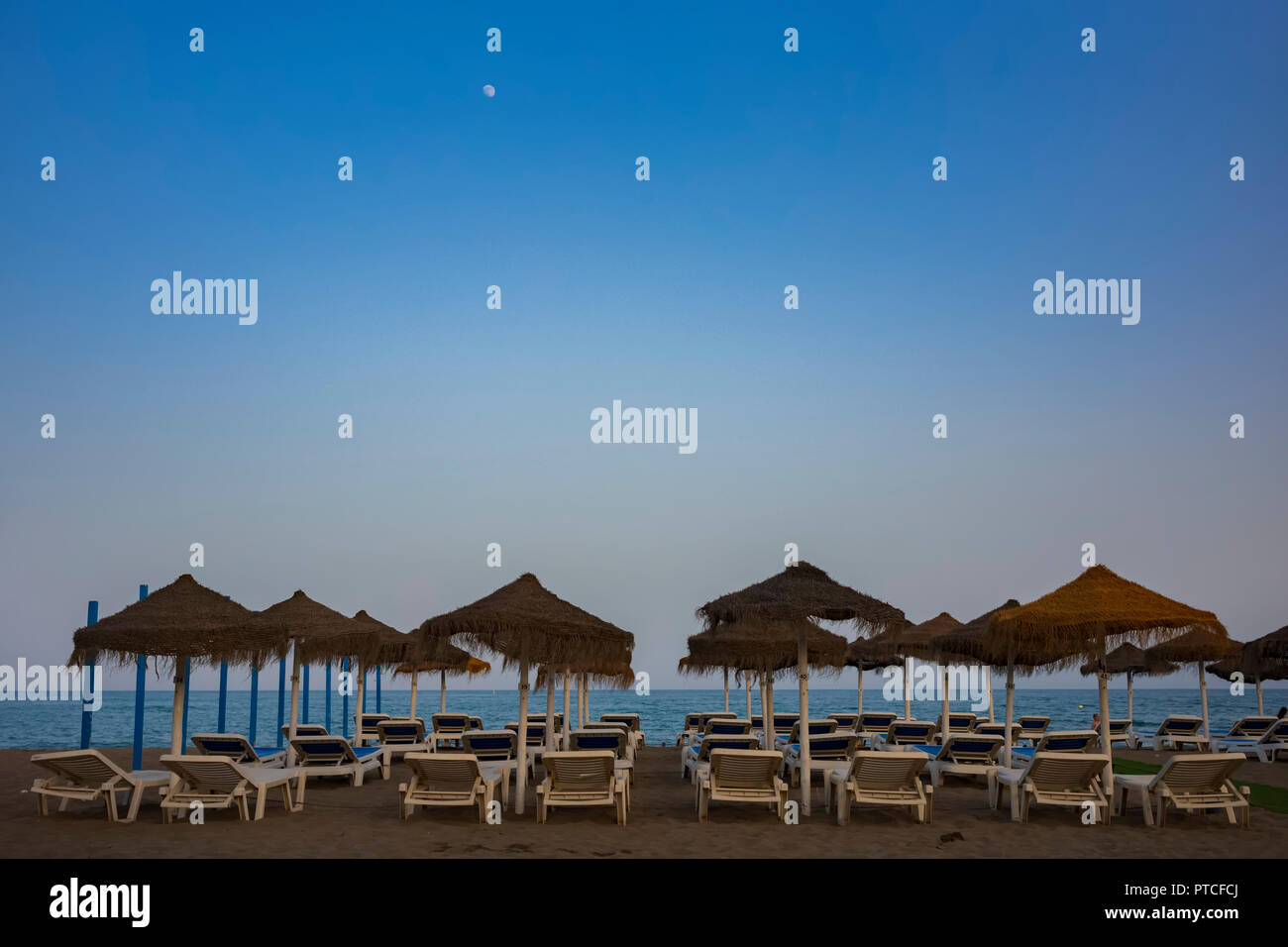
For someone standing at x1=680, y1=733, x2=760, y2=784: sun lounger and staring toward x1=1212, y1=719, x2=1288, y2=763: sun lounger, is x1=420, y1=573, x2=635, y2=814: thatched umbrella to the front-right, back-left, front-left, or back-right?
back-right

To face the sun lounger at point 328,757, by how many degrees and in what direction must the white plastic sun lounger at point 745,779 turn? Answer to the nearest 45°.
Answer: approximately 45° to its left

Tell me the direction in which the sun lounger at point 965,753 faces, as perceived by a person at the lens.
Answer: facing away from the viewer and to the left of the viewer

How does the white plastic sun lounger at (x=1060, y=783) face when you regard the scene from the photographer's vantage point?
facing away from the viewer and to the left of the viewer

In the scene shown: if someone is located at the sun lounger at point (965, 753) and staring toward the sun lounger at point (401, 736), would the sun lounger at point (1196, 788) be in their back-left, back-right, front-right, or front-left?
back-left

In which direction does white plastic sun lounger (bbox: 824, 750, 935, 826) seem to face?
away from the camera
